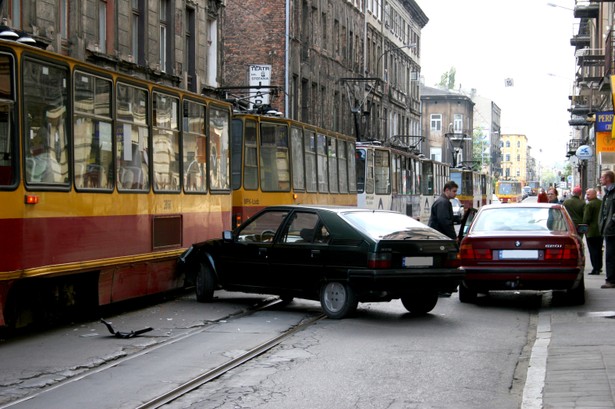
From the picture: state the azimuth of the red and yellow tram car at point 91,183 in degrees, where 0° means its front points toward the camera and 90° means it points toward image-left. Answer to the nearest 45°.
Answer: approximately 45°

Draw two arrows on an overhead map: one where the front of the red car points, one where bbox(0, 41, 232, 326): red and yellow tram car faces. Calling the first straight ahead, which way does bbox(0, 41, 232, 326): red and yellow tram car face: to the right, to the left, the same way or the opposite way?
the opposite way

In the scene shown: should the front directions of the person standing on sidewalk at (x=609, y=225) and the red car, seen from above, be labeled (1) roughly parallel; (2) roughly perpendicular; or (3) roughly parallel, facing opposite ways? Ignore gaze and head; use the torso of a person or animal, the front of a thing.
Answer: roughly perpendicular

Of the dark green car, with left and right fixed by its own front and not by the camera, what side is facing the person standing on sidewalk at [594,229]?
right

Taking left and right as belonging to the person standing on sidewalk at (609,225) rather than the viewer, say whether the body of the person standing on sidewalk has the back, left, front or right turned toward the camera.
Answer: left

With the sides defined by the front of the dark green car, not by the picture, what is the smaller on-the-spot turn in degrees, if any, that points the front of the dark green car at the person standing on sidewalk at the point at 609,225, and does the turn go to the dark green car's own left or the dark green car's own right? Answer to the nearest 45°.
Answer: approximately 90° to the dark green car's own right

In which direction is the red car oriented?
away from the camera

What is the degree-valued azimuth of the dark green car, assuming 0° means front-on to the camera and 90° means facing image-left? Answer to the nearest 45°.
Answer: approximately 135°
